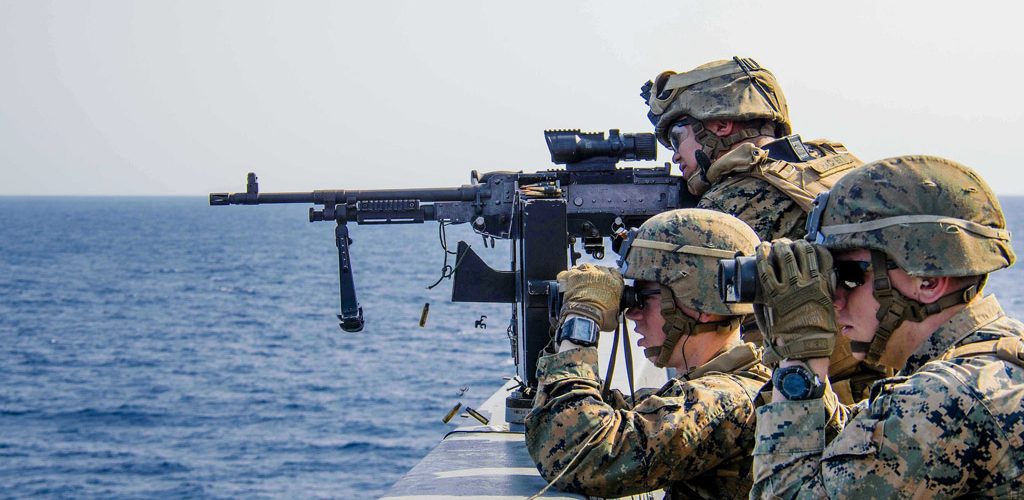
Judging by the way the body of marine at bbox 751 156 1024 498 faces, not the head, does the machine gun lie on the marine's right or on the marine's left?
on the marine's right

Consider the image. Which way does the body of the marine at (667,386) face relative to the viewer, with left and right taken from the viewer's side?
facing to the left of the viewer

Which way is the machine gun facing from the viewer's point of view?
to the viewer's left

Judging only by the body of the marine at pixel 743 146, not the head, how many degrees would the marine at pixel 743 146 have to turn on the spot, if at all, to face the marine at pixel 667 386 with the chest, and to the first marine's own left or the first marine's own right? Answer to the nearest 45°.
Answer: approximately 90° to the first marine's own left

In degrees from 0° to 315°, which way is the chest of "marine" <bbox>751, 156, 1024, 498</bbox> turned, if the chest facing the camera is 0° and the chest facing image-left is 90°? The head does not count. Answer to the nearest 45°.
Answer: approximately 90°

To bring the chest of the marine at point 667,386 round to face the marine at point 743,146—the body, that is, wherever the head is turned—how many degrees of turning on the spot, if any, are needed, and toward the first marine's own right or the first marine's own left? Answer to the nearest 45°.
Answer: approximately 90° to the first marine's own right

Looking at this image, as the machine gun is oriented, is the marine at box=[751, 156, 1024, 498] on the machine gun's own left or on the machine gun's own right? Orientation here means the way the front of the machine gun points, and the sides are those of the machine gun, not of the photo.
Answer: on the machine gun's own left

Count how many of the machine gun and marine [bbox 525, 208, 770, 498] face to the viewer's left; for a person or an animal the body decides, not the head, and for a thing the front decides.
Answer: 2

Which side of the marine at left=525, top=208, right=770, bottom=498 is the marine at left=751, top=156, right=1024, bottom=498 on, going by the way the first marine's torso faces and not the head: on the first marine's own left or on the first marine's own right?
on the first marine's own left

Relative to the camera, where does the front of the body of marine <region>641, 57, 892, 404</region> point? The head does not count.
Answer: to the viewer's left

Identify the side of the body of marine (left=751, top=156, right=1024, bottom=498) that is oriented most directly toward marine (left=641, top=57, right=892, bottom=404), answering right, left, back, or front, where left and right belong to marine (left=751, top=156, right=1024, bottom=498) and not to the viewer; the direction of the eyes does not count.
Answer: right
